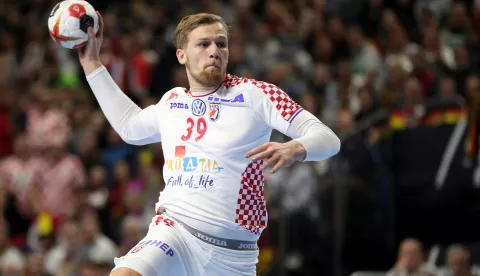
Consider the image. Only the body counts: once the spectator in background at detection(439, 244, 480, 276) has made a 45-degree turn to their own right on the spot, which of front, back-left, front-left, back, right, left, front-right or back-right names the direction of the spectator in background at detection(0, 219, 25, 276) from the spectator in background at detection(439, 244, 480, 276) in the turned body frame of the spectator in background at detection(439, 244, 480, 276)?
front-right

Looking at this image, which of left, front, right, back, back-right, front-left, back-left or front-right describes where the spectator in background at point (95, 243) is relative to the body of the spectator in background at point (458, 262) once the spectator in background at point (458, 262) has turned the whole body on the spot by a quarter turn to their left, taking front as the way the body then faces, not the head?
back

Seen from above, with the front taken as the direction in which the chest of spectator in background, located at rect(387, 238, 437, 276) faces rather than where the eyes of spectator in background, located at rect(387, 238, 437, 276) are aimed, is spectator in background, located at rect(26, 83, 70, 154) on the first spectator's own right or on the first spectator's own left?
on the first spectator's own right

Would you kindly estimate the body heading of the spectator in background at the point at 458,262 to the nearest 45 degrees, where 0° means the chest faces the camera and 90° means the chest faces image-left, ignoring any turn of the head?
approximately 0°

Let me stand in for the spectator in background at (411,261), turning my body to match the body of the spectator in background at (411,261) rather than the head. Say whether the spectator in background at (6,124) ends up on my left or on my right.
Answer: on my right

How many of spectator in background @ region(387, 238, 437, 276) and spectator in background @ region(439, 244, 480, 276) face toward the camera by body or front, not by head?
2

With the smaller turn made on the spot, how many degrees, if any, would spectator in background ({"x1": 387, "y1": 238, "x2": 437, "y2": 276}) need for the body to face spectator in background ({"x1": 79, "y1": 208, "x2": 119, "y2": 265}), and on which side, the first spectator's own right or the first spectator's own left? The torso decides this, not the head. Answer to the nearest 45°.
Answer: approximately 90° to the first spectator's own right

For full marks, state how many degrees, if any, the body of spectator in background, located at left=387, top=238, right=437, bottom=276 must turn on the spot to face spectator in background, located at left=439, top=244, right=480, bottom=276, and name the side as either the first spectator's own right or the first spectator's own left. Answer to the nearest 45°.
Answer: approximately 90° to the first spectator's own left
